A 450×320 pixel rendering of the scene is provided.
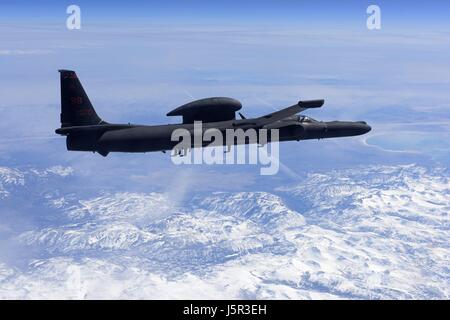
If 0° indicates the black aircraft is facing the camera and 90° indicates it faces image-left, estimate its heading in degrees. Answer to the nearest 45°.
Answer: approximately 270°
